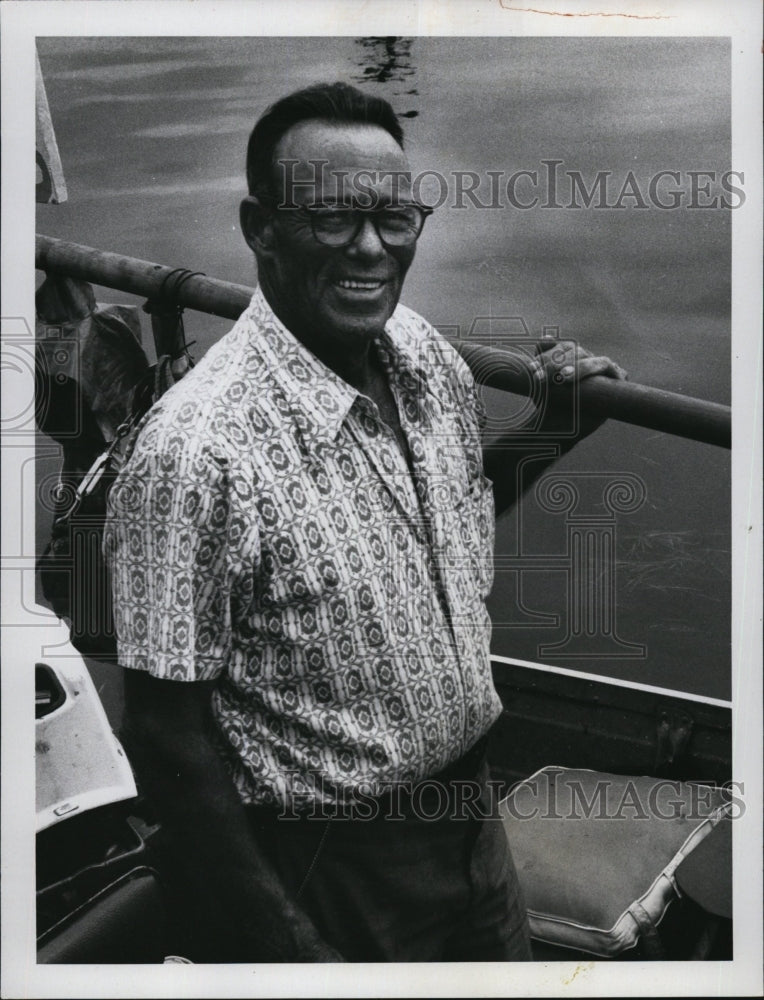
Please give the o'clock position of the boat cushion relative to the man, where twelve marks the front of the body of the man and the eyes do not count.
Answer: The boat cushion is roughly at 10 o'clock from the man.

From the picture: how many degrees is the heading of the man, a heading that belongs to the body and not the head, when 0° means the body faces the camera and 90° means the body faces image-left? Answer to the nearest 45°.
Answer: approximately 315°
